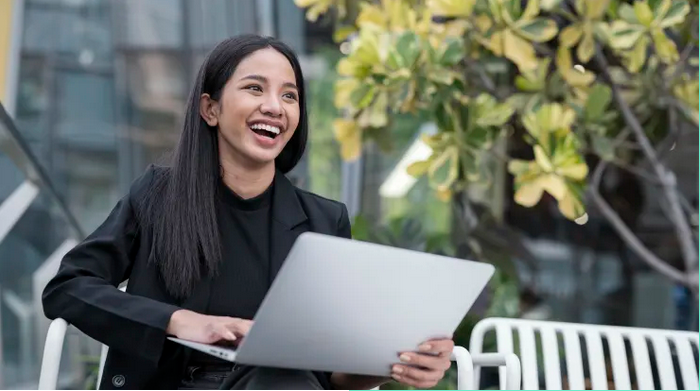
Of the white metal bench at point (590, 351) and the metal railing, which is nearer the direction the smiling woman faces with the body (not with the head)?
the white metal bench

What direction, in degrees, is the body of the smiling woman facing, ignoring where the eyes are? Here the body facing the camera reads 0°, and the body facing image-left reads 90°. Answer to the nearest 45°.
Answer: approximately 315°

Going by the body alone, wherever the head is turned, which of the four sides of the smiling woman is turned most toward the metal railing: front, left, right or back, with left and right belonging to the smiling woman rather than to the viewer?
back

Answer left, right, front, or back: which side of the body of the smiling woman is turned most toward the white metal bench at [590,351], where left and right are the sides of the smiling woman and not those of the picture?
left

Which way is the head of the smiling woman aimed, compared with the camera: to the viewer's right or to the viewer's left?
to the viewer's right
